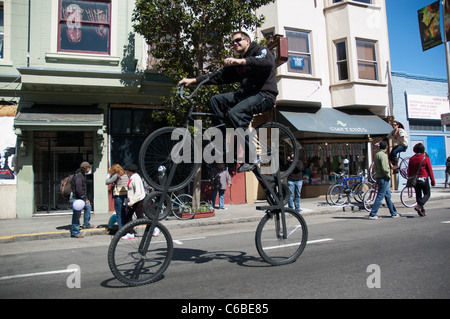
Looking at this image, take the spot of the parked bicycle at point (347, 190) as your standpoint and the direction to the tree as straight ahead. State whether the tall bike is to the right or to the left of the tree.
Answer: left

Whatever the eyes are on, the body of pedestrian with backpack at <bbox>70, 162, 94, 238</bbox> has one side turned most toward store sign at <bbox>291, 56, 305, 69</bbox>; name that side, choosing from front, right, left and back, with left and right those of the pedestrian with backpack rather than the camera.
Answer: front

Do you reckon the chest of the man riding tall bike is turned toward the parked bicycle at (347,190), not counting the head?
no

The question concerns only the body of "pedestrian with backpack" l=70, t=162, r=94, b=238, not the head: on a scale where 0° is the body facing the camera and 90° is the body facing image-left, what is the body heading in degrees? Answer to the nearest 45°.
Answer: approximately 270°

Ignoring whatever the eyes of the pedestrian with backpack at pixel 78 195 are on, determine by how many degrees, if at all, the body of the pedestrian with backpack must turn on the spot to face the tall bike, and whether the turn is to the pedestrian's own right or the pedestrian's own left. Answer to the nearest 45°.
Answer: approximately 90° to the pedestrian's own right

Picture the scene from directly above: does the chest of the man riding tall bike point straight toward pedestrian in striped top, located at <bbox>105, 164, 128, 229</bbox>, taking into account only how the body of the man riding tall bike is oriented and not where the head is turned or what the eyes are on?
no

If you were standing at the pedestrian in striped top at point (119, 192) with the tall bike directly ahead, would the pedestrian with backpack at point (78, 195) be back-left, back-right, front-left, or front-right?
back-right

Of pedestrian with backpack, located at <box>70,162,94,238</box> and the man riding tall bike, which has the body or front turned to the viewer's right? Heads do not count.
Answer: the pedestrian with backpack

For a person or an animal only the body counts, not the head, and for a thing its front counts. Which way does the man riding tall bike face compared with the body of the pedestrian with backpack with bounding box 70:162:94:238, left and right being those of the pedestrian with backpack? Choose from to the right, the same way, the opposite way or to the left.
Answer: the opposite way

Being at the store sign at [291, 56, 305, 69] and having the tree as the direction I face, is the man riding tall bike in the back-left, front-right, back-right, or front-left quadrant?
front-left

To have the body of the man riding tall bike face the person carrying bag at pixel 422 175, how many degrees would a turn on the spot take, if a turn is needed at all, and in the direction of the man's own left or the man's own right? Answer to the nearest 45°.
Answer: approximately 180°

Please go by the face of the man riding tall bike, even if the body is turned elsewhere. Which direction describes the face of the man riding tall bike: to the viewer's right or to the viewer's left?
to the viewer's left

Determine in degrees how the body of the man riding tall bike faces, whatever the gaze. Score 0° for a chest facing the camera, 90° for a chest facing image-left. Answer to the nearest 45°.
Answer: approximately 45°

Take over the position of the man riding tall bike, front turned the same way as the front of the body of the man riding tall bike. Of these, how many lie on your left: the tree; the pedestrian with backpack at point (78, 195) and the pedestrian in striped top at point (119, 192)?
0

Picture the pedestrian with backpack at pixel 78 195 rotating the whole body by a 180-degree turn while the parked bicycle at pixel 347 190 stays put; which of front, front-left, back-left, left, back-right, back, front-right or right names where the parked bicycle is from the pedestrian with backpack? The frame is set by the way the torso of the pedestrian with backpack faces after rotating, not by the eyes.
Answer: back

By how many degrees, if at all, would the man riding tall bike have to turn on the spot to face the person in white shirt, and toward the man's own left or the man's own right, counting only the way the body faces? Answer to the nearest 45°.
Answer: approximately 90° to the man's own right

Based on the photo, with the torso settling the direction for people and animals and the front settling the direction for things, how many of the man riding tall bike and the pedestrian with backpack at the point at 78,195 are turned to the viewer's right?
1
